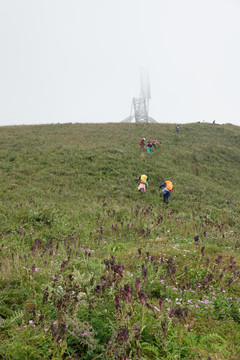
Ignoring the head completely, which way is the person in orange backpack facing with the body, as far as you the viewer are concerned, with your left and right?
facing away from the viewer and to the left of the viewer

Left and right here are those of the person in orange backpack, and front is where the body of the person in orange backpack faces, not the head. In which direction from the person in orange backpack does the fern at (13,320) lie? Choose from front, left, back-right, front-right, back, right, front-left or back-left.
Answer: back-left
